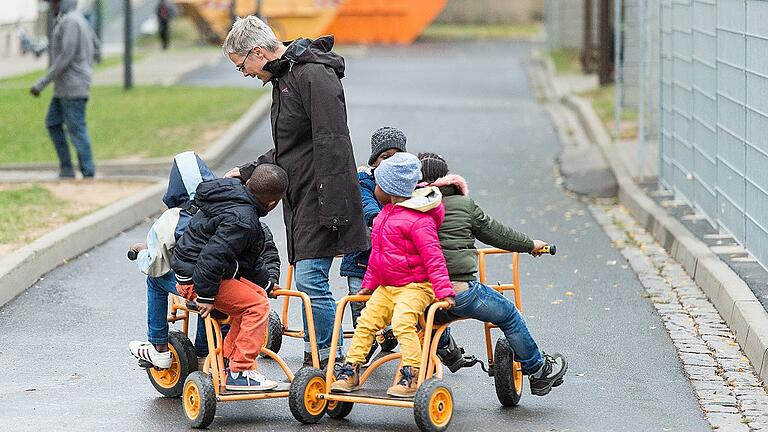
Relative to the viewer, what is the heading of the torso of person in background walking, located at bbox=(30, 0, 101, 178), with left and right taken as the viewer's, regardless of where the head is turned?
facing to the left of the viewer

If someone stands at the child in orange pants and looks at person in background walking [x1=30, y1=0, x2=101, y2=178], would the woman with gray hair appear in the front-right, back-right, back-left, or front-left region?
front-right

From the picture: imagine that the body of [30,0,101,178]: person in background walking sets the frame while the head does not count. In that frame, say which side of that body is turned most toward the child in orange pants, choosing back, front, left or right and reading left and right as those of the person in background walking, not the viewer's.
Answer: left

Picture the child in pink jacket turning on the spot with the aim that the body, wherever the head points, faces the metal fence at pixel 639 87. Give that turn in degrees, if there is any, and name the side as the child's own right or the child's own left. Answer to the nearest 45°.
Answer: approximately 135° to the child's own right

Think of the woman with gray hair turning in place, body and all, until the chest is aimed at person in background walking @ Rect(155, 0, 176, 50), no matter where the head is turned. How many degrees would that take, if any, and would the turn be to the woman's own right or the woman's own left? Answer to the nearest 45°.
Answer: approximately 90° to the woman's own right

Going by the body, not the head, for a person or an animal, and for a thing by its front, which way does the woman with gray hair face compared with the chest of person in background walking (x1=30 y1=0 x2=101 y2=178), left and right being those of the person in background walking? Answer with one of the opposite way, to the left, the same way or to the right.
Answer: the same way

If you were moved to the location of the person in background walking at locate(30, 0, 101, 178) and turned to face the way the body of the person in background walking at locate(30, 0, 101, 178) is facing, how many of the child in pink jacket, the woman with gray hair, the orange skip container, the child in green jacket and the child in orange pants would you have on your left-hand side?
4

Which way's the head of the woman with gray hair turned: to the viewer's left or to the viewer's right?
to the viewer's left

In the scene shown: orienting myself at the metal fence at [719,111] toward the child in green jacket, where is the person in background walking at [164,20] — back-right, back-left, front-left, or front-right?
back-right

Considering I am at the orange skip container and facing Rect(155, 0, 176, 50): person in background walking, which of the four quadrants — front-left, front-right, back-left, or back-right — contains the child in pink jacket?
front-left

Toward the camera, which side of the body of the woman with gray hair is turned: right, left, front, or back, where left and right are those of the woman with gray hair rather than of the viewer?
left
